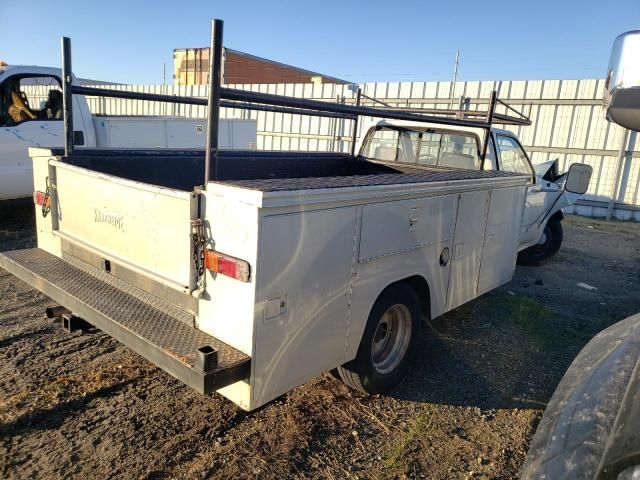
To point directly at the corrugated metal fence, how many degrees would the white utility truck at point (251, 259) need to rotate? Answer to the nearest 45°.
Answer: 0° — it already faces it

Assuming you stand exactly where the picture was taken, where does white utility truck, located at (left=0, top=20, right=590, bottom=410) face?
facing away from the viewer and to the right of the viewer
